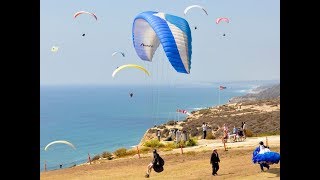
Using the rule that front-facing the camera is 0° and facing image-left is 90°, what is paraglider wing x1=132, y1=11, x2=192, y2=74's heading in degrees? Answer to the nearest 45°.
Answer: approximately 45°
